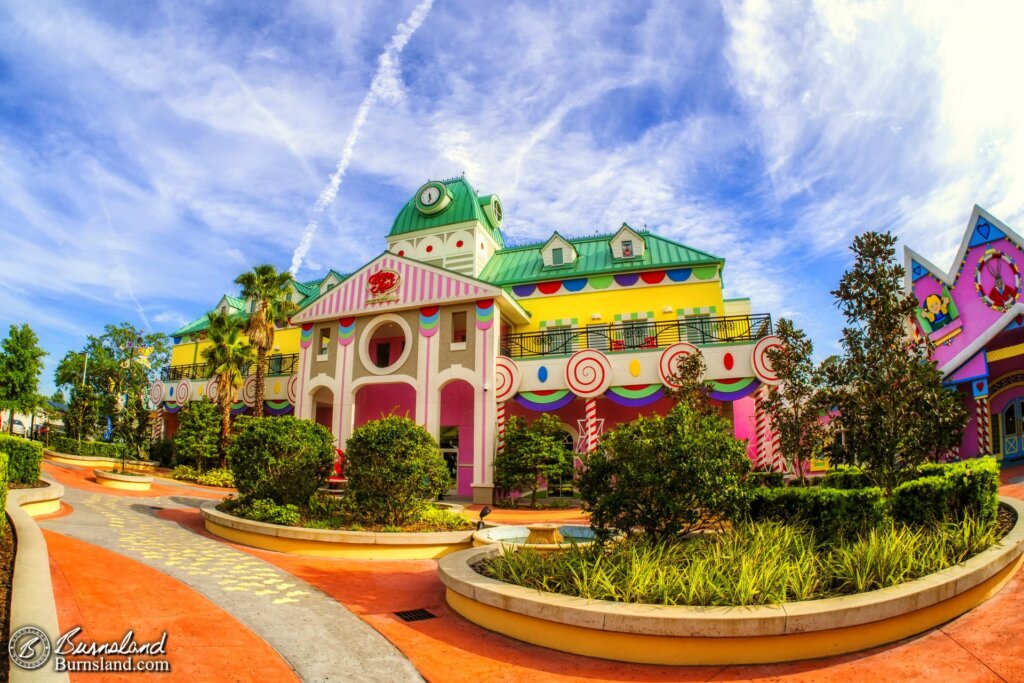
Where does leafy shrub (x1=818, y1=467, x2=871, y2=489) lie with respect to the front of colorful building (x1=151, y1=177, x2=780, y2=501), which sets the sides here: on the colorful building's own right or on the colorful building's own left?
on the colorful building's own left

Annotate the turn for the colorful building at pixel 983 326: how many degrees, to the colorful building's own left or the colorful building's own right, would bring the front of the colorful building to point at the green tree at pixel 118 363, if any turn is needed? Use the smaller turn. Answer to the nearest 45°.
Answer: approximately 45° to the colorful building's own right

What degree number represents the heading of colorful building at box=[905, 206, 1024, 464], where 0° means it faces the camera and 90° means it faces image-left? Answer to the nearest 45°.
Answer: approximately 45°

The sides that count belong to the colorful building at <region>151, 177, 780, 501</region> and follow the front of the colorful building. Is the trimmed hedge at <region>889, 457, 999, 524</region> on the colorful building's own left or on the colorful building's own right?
on the colorful building's own left

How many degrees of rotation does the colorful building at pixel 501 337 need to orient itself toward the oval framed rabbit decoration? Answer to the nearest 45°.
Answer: approximately 135° to its left

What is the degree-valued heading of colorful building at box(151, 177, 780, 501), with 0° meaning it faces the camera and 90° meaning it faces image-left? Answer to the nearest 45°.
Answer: approximately 45°

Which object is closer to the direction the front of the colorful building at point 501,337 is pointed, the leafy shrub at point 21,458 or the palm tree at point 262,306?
the leafy shrub

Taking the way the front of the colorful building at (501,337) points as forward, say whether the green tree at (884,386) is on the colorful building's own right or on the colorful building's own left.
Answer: on the colorful building's own left
